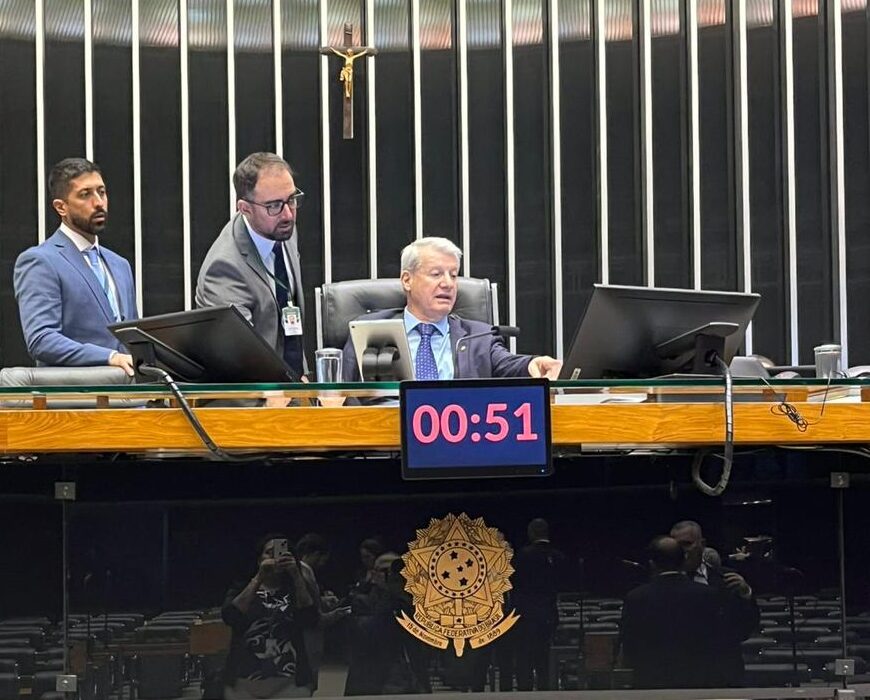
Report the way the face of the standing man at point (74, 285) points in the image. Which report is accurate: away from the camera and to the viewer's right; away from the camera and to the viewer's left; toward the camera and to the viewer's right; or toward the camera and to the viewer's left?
toward the camera and to the viewer's right

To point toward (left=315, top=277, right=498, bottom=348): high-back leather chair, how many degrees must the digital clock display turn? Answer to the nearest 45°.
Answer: approximately 180°

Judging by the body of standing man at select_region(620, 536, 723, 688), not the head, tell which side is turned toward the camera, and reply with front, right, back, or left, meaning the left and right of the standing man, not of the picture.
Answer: back

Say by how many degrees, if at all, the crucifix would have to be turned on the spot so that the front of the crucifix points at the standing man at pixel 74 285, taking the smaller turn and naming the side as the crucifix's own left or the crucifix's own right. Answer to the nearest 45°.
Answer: approximately 45° to the crucifix's own right

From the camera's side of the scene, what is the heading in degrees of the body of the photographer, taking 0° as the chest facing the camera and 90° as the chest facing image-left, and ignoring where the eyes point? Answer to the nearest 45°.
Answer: approximately 0°

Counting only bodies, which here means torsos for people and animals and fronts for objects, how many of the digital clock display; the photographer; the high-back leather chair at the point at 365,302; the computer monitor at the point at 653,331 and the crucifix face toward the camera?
4

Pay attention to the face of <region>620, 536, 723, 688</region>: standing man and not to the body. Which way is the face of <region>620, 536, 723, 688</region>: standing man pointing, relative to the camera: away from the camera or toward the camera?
away from the camera
